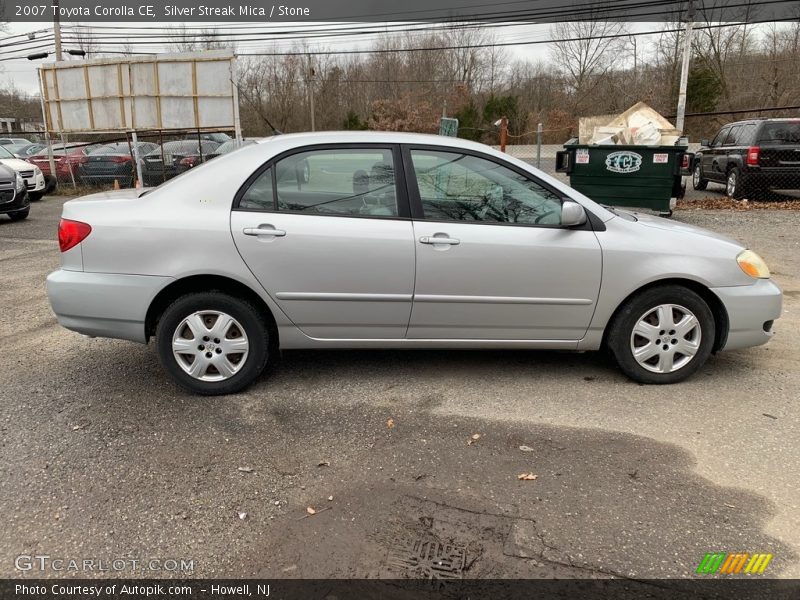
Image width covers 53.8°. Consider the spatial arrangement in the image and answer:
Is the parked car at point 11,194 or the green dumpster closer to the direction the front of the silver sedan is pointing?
the green dumpster

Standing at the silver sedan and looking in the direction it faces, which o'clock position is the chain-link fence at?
The chain-link fence is roughly at 8 o'clock from the silver sedan.

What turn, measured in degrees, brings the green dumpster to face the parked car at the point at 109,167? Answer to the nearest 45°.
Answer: approximately 90° to its right

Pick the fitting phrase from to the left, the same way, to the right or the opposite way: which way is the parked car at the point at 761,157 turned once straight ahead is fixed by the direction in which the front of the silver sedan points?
to the left

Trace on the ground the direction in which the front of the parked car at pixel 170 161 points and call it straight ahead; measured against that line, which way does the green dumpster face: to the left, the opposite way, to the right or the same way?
the opposite way

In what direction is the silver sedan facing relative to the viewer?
to the viewer's right

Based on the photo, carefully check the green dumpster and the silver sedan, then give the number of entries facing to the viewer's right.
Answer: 1

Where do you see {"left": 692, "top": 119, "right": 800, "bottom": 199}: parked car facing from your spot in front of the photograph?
facing away from the viewer and to the left of the viewer

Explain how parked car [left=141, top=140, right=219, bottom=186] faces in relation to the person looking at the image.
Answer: facing away from the viewer and to the right of the viewer
